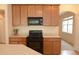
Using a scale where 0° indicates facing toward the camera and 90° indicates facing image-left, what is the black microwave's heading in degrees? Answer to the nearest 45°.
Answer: approximately 0°

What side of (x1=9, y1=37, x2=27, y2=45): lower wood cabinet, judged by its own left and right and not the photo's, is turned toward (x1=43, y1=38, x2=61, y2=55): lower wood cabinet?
left

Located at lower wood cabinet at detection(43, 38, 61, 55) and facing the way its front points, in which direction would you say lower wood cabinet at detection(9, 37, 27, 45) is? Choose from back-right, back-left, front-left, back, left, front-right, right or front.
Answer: right

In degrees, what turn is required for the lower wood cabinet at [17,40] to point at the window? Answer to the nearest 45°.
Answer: approximately 135° to its left

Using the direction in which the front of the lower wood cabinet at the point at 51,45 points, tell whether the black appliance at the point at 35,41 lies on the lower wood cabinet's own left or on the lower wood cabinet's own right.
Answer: on the lower wood cabinet's own right

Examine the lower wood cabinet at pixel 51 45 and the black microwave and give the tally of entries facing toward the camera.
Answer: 2

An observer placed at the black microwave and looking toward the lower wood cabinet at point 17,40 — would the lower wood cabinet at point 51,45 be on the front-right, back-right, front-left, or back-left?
back-left

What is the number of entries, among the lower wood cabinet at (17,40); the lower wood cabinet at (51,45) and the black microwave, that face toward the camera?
3
